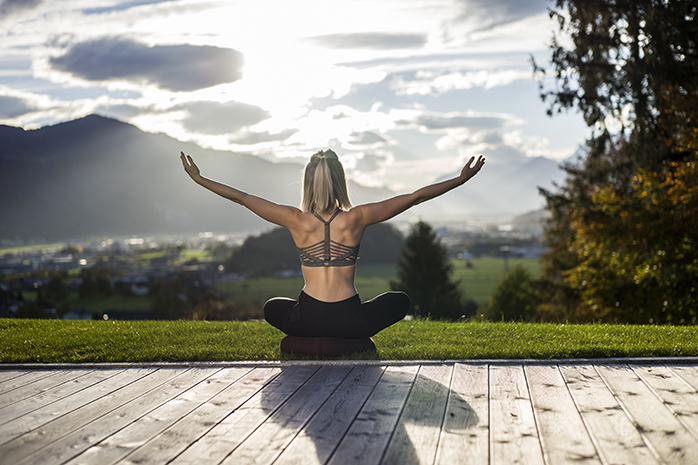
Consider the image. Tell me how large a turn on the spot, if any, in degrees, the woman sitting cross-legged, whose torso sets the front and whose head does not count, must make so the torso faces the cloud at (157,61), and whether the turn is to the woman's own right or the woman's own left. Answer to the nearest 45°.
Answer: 0° — they already face it

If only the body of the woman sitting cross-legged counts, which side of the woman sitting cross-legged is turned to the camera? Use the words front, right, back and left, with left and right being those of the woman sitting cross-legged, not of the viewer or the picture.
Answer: back

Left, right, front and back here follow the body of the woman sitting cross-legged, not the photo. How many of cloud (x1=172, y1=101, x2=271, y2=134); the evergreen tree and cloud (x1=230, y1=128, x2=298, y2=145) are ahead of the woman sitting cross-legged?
3

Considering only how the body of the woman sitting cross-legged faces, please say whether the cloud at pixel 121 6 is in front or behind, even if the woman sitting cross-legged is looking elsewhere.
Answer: in front

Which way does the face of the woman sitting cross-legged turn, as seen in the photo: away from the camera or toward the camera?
away from the camera

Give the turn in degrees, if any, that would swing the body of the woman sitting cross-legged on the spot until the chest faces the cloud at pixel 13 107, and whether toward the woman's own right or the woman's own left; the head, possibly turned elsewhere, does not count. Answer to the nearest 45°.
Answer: approximately 45° to the woman's own left

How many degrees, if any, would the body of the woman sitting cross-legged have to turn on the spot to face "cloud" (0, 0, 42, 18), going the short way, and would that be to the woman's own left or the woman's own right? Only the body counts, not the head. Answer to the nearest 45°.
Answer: approximately 45° to the woman's own left

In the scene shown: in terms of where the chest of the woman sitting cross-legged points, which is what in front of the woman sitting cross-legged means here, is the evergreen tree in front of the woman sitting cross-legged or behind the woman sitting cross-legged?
in front

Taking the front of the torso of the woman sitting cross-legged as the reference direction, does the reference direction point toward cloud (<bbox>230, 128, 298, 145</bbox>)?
yes
